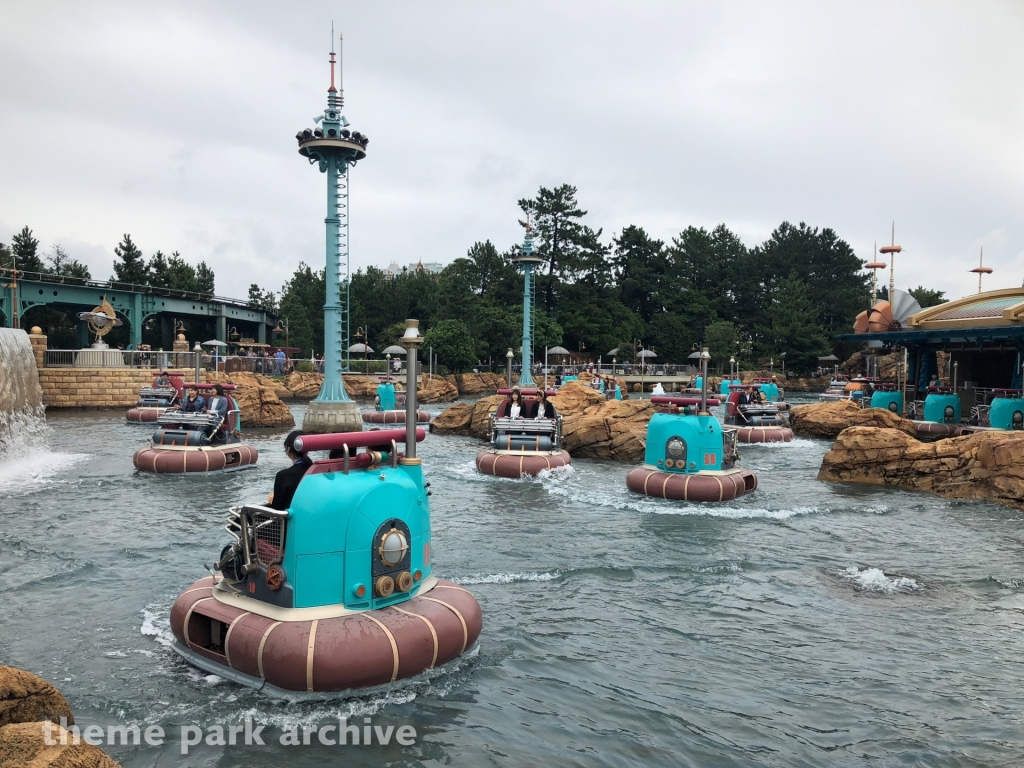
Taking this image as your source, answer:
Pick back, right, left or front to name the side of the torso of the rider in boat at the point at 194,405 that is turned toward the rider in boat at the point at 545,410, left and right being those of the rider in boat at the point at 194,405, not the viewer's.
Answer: left

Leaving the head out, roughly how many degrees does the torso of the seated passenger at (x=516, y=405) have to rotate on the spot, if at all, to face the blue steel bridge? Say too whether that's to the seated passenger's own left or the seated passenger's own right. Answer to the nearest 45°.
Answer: approximately 135° to the seated passenger's own right

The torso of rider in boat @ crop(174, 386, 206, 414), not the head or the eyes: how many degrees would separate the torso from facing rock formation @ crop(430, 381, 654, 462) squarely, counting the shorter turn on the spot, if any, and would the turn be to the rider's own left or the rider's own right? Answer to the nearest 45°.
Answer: approximately 135° to the rider's own left

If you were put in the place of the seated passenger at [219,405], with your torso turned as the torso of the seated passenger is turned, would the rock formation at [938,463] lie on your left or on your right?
on your left

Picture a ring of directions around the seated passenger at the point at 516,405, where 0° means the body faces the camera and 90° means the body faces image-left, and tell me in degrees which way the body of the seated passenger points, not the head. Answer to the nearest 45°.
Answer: approximately 0°

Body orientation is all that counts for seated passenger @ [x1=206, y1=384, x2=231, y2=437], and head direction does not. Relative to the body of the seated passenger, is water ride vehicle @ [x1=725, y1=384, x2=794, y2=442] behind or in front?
behind

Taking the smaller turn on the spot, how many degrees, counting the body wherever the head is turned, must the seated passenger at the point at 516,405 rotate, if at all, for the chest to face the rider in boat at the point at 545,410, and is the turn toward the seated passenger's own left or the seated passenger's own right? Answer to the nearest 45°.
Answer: approximately 90° to the seated passenger's own left

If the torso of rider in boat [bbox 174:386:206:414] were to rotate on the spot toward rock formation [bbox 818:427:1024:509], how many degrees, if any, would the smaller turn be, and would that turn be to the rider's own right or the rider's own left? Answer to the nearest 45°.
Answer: approximately 90° to the rider's own left

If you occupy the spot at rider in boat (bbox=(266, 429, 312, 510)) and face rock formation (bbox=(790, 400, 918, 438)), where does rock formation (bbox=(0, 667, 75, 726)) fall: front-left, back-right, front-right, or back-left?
back-right

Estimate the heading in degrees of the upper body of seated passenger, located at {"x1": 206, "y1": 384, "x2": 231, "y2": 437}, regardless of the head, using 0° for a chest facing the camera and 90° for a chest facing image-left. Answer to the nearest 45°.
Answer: approximately 45°

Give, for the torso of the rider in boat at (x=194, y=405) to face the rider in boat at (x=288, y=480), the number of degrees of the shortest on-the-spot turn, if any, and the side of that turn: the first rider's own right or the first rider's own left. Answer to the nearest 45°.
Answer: approximately 45° to the first rider's own left

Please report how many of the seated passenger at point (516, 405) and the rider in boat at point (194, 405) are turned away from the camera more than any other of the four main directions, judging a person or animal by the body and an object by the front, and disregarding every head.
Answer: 0

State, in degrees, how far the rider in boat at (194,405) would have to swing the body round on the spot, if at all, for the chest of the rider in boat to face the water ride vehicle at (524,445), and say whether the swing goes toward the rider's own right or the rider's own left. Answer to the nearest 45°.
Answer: approximately 90° to the rider's own left

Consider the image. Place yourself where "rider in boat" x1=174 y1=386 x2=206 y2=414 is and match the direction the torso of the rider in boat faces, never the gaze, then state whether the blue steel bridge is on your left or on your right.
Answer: on your right
